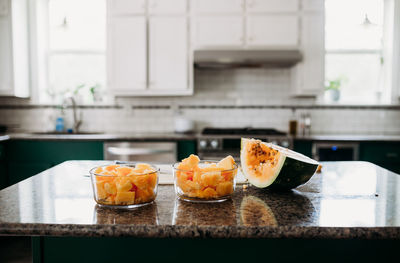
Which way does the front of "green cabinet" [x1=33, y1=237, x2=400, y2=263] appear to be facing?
toward the camera

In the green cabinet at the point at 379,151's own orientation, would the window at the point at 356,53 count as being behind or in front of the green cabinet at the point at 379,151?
behind

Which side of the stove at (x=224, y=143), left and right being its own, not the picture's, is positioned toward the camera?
front

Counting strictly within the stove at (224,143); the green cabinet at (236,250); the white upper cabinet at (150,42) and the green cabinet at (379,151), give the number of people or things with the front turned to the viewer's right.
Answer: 0

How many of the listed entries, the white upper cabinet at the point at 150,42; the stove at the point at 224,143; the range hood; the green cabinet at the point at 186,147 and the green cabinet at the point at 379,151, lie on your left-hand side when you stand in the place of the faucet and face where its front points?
5

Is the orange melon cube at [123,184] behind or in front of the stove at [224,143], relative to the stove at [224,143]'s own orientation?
in front

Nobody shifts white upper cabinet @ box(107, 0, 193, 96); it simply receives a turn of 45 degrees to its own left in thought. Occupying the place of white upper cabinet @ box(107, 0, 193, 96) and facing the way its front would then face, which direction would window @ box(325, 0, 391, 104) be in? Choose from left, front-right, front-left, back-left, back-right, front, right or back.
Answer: front-left

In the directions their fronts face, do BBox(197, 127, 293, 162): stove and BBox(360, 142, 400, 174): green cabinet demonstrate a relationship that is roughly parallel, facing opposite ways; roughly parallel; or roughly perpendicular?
roughly parallel

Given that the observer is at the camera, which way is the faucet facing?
facing the viewer and to the left of the viewer

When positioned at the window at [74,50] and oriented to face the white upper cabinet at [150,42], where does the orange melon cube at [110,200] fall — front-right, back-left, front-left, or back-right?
front-right
